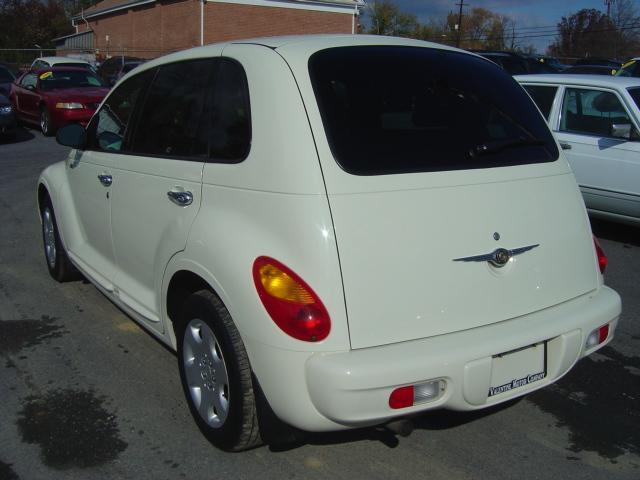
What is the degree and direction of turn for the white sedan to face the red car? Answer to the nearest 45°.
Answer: approximately 180°

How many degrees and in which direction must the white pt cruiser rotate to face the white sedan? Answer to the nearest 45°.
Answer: approximately 90° to its right

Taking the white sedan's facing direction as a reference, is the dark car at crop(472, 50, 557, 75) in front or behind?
behind

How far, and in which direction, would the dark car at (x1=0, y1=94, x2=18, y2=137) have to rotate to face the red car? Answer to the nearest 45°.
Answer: approximately 90° to its left

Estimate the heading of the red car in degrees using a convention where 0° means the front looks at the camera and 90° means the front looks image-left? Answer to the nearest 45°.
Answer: approximately 315°

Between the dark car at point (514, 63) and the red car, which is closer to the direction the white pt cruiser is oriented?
the red car

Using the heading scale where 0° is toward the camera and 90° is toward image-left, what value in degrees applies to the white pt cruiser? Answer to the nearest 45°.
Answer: approximately 135°

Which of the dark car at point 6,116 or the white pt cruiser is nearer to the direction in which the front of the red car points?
the white pt cruiser

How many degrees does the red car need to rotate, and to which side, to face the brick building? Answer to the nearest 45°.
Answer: approximately 135° to its left

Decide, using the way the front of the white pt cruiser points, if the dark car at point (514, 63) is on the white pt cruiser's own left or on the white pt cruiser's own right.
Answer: on the white pt cruiser's own right

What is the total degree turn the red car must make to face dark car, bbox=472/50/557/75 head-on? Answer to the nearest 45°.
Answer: approximately 45° to its left
